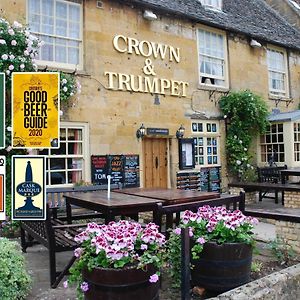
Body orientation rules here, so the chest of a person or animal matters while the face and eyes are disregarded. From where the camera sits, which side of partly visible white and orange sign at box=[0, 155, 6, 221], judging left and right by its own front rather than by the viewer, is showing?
front

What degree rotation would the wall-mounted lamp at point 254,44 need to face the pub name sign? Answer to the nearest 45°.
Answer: approximately 90° to its right

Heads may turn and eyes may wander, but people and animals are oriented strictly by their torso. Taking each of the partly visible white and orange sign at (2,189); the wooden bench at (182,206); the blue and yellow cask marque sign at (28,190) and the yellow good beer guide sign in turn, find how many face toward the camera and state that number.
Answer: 3

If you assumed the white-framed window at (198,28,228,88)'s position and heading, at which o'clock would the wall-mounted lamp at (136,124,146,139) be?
The wall-mounted lamp is roughly at 3 o'clock from the white-framed window.

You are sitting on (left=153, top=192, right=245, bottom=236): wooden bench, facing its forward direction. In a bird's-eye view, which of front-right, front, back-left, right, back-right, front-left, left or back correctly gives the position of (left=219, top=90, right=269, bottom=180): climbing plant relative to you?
front-right

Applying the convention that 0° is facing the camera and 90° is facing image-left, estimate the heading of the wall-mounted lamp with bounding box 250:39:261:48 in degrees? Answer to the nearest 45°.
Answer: approximately 315°

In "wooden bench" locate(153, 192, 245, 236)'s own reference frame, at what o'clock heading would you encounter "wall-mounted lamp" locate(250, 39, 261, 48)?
The wall-mounted lamp is roughly at 2 o'clock from the wooden bench.

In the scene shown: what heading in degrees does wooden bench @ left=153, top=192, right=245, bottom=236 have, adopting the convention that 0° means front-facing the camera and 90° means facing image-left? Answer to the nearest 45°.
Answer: approximately 135°
